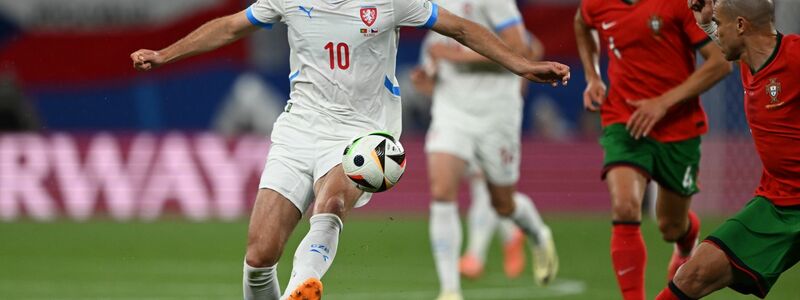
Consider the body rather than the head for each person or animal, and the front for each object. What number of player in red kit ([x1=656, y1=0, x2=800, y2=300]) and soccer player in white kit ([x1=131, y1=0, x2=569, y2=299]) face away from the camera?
0

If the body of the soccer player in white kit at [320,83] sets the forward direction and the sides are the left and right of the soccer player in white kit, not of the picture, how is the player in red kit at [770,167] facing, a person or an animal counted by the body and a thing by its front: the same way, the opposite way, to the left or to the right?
to the right

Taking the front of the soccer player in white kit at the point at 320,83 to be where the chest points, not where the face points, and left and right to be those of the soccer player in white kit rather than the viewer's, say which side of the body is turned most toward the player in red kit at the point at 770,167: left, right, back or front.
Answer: left

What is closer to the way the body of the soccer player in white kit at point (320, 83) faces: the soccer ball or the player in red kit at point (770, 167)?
the soccer ball

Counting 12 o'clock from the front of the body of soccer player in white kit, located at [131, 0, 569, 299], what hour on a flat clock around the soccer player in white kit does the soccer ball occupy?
The soccer ball is roughly at 11 o'clock from the soccer player in white kit.

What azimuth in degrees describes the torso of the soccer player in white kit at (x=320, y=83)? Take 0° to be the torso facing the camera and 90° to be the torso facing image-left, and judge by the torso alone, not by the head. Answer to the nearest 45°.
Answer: approximately 0°

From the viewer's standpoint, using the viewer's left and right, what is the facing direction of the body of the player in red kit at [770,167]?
facing the viewer and to the left of the viewer
